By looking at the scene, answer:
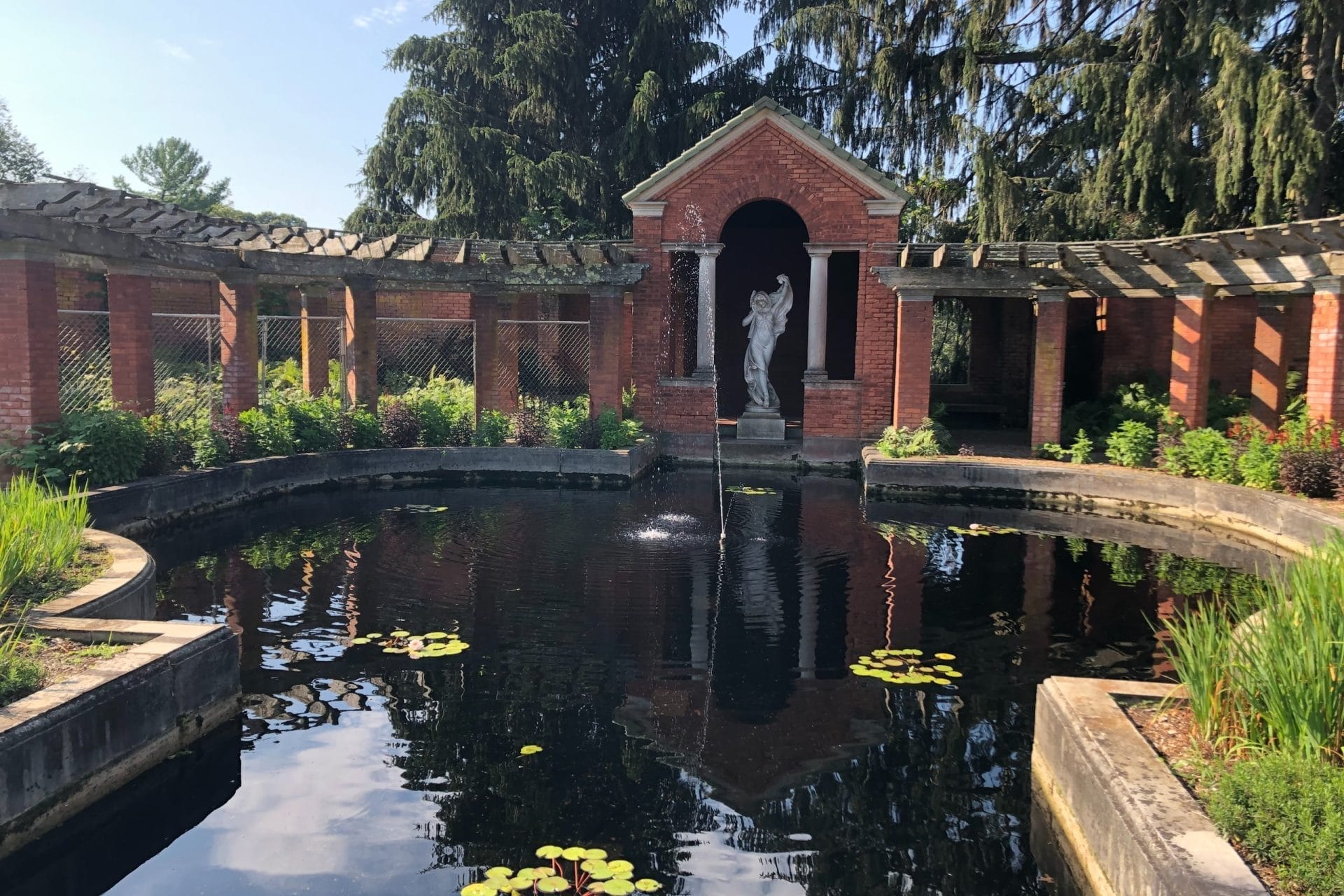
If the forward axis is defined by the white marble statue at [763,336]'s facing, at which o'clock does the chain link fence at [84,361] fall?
The chain link fence is roughly at 3 o'clock from the white marble statue.

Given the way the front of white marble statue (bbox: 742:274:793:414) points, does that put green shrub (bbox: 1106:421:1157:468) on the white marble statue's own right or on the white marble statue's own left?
on the white marble statue's own left

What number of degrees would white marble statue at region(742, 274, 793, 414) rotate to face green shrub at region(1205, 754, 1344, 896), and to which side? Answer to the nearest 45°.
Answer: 0° — it already faces it

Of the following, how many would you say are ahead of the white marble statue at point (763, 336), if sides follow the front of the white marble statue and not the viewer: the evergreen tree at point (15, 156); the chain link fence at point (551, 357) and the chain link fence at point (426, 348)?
0

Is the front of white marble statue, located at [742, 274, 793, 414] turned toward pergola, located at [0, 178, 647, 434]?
no

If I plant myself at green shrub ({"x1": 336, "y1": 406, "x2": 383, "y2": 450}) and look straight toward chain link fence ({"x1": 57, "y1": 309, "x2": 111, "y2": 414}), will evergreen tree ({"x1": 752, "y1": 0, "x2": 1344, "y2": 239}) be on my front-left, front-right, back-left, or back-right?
back-right

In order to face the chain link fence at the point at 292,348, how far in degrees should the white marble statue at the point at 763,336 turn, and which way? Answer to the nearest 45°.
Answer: approximately 90° to its right

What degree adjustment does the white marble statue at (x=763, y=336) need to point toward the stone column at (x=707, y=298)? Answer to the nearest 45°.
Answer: approximately 45° to its right

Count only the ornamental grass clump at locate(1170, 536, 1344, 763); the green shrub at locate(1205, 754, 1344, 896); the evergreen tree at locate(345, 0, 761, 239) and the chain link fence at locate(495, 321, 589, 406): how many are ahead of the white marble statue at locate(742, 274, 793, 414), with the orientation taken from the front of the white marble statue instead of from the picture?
2

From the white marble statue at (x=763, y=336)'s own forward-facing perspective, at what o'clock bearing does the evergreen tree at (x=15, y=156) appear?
The evergreen tree is roughly at 4 o'clock from the white marble statue.

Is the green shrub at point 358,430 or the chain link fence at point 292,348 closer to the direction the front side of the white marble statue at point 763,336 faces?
the green shrub

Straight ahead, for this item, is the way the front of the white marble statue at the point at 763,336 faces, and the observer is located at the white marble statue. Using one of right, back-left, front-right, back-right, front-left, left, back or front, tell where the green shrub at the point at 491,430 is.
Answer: front-right

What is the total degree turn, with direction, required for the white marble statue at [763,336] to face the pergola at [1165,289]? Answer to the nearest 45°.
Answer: approximately 45° to its left

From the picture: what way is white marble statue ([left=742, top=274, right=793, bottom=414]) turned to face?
toward the camera

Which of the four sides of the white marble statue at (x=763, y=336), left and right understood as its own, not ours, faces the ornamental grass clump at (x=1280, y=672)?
front

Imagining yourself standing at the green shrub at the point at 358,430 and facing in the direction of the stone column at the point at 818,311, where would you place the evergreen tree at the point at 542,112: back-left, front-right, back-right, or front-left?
front-left

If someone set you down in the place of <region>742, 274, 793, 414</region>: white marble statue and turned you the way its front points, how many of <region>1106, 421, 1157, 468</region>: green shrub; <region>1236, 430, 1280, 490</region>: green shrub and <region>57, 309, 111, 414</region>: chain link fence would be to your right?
1
